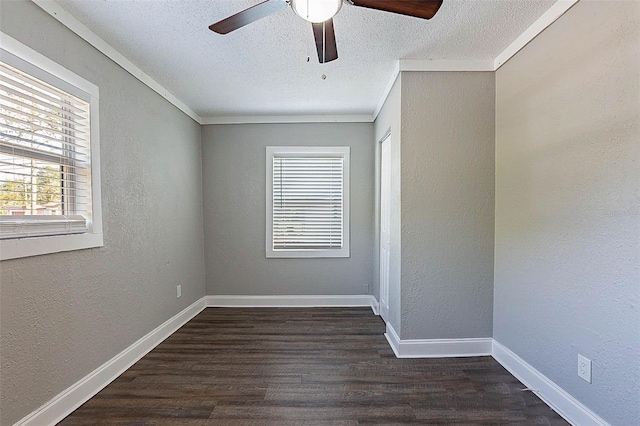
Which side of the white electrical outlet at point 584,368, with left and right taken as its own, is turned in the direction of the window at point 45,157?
front

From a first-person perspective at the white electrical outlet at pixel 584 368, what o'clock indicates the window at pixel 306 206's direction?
The window is roughly at 2 o'clock from the white electrical outlet.

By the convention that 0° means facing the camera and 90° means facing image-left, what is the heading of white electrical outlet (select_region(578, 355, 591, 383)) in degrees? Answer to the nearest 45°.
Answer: approximately 45°
